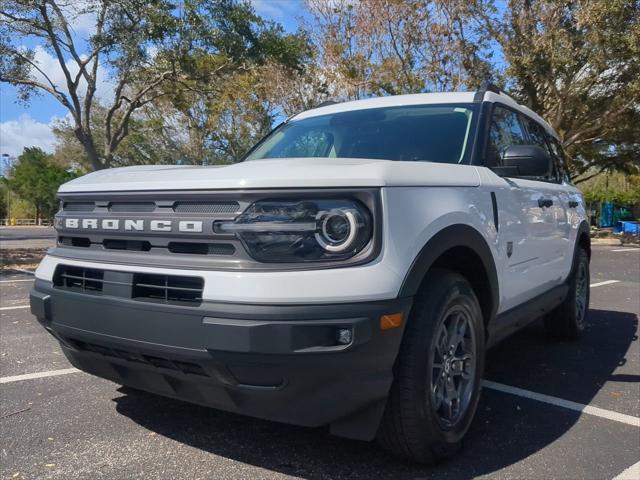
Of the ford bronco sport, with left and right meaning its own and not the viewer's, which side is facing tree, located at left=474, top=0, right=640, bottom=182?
back

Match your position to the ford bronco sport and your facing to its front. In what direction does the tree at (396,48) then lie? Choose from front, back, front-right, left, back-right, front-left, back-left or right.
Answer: back-right

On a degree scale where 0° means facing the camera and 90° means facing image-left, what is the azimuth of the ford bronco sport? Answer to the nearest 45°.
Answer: approximately 45°
